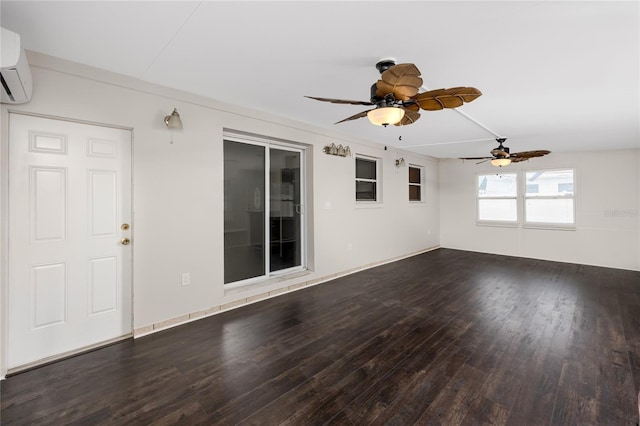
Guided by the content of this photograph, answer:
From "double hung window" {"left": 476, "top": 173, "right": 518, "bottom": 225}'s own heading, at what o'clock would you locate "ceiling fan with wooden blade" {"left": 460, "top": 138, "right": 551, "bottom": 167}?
The ceiling fan with wooden blade is roughly at 12 o'clock from the double hung window.

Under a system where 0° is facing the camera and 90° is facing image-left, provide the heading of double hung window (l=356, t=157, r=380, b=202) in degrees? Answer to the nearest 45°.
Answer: approximately 315°

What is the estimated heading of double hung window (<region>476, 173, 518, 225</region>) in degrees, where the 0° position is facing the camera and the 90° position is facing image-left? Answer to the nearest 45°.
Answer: approximately 0°

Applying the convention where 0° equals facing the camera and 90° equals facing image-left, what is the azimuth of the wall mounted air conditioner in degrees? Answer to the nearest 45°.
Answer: approximately 270°

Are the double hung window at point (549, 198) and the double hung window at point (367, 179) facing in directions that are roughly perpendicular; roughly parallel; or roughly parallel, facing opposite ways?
roughly perpendicular

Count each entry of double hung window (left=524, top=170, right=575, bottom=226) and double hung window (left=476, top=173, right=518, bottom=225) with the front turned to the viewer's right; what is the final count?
0

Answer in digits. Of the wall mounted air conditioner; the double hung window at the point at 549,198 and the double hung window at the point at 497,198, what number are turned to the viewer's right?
1

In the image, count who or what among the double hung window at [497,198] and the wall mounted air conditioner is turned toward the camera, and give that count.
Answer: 1
